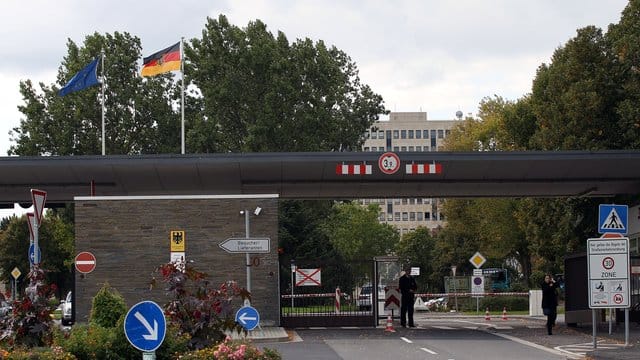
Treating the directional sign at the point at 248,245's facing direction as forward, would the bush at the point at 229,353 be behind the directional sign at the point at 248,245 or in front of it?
in front

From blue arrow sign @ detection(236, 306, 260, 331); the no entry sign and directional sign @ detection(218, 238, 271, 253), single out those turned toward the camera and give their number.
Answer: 3

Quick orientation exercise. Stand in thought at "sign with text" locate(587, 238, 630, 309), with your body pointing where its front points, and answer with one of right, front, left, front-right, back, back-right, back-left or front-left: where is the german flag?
back-right

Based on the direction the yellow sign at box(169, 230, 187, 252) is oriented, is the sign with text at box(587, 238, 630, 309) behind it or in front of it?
in front

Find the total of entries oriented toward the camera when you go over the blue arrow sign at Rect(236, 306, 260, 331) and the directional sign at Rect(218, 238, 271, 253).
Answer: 2

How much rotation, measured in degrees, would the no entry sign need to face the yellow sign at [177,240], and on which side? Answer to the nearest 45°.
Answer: approximately 90° to its left

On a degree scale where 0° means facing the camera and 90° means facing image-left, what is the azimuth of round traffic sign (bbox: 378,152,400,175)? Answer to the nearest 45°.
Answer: approximately 0°

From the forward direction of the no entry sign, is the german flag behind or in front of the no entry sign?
behind

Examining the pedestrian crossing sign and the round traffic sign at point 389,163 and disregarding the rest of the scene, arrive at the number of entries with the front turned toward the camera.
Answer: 2

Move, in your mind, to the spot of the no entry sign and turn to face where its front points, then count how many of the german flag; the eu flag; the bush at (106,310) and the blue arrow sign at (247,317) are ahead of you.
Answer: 2

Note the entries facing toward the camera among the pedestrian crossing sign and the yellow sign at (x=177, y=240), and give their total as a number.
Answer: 2
